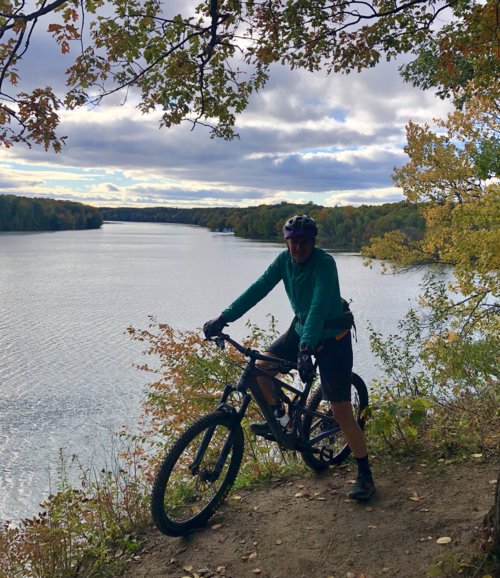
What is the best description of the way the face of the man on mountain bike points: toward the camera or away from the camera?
toward the camera

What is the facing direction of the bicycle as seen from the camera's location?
facing the viewer and to the left of the viewer

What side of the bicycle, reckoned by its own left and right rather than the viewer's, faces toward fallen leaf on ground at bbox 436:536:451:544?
left

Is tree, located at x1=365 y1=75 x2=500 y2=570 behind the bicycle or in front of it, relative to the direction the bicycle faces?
behind

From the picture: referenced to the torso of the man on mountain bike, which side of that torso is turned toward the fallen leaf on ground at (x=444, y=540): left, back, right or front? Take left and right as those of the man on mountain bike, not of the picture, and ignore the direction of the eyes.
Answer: left
